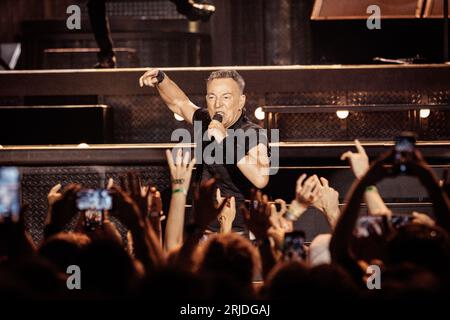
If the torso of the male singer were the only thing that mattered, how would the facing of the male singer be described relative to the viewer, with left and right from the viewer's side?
facing the viewer and to the left of the viewer
